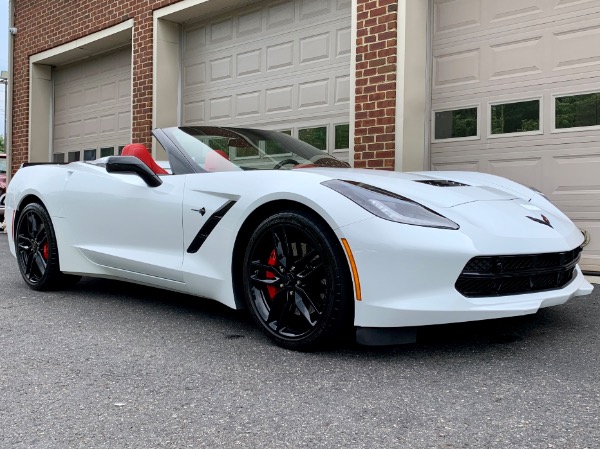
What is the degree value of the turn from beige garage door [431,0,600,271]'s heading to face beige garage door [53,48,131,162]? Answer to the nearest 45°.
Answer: approximately 90° to its right

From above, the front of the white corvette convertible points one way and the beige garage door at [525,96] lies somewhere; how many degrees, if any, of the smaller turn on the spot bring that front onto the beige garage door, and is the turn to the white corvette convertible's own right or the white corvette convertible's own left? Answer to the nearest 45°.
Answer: approximately 90° to the white corvette convertible's own left

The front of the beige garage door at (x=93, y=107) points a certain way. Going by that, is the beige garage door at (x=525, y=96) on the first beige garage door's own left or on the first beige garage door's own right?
on the first beige garage door's own left

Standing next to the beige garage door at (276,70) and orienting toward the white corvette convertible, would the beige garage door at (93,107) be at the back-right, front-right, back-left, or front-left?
back-right

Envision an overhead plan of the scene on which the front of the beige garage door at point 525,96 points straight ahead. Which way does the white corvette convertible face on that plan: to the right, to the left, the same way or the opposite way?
to the left

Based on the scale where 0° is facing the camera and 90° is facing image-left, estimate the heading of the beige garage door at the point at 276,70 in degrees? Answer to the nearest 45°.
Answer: approximately 45°
